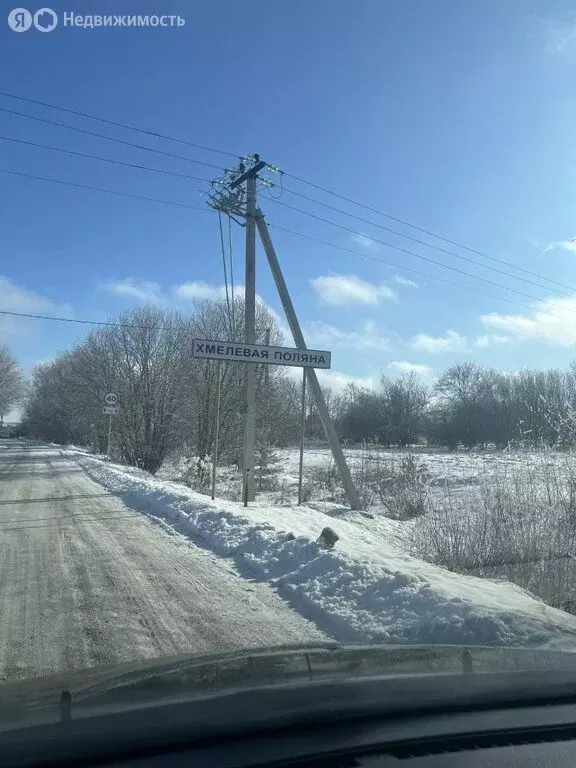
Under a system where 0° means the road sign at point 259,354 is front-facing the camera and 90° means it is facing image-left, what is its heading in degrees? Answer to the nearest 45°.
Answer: approximately 0°

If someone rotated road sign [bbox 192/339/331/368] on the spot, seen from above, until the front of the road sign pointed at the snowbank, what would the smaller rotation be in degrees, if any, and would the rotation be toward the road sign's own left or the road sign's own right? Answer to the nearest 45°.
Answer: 0° — it already faces it
